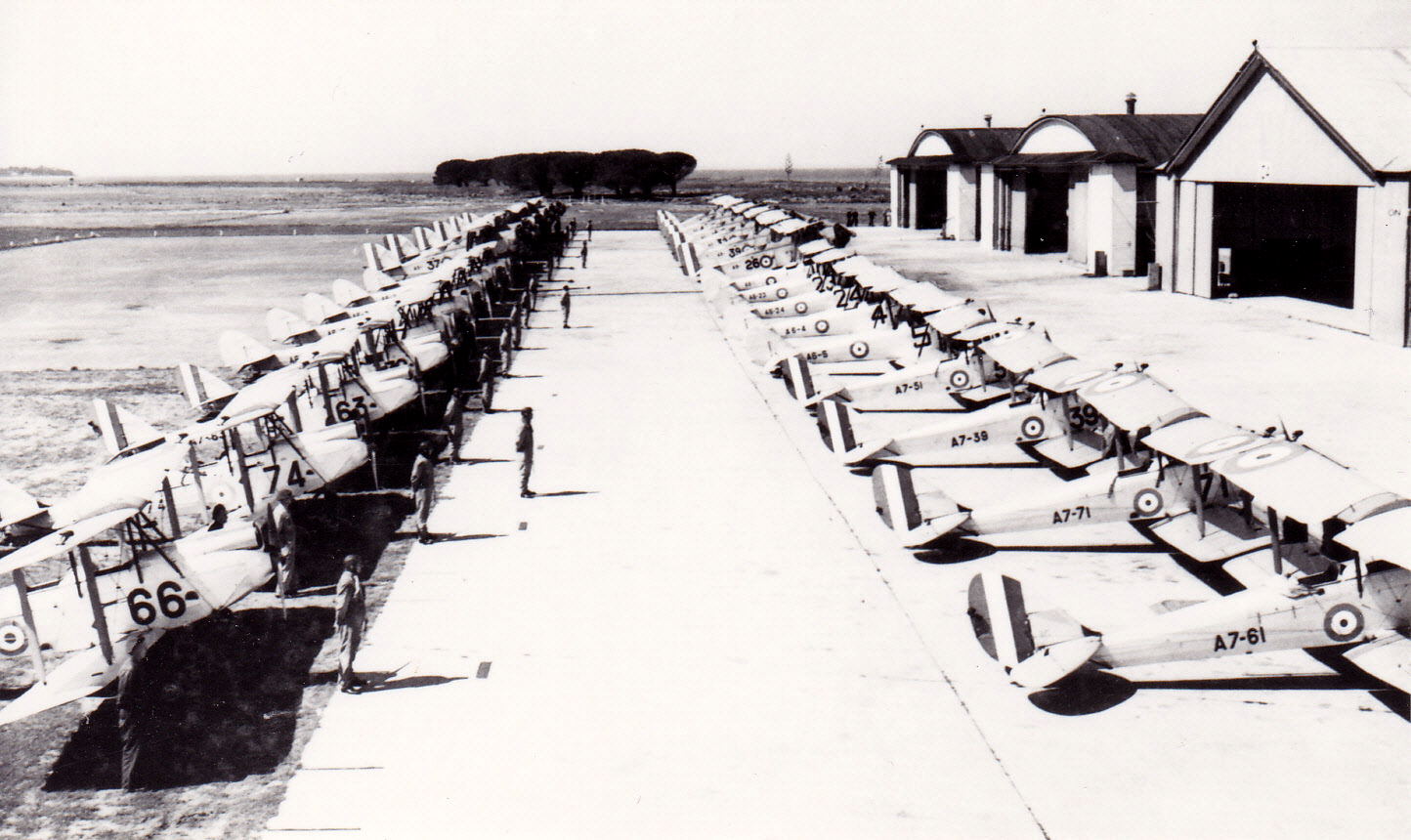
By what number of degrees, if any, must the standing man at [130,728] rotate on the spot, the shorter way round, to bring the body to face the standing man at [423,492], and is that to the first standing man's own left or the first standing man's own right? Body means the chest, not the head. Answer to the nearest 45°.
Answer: approximately 45° to the first standing man's own left

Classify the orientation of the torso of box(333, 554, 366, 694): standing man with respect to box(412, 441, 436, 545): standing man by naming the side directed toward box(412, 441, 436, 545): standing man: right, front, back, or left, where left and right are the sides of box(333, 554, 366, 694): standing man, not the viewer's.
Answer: left

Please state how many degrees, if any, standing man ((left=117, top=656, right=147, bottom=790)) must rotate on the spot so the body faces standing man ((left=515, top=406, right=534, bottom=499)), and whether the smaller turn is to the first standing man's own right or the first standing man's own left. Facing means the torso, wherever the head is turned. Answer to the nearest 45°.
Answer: approximately 45° to the first standing man's own left

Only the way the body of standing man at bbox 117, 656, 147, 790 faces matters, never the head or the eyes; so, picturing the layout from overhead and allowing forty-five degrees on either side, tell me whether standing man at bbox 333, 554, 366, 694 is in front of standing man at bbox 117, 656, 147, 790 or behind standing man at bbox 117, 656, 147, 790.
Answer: in front

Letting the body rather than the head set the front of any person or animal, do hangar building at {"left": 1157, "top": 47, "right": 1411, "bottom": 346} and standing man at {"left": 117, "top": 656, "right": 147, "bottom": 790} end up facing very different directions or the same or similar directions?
very different directions

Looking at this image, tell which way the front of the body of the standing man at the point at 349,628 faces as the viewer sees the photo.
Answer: to the viewer's right

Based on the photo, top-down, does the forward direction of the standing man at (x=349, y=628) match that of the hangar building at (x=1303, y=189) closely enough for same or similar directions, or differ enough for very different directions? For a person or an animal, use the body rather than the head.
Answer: very different directions

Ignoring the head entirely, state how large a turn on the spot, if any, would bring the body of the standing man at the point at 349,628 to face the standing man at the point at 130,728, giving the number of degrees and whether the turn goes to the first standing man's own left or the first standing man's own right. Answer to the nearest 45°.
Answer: approximately 135° to the first standing man's own right

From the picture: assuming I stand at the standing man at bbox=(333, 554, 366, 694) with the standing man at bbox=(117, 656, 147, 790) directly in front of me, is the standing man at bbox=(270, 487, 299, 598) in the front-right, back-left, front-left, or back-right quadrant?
back-right

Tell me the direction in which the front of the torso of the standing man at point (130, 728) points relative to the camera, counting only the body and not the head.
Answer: to the viewer's right

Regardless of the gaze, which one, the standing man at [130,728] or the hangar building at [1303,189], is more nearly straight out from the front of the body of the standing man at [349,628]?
the hangar building

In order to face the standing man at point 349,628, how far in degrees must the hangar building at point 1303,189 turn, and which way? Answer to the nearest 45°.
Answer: approximately 45° to its left

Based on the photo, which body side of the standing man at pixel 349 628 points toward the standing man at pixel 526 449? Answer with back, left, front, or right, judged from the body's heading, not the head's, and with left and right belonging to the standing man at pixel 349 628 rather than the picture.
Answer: left
